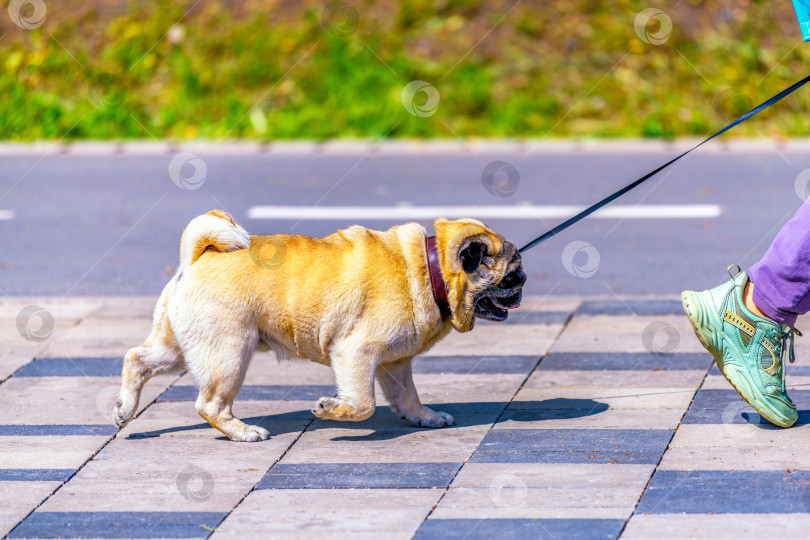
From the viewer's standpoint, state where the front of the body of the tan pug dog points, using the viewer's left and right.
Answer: facing to the right of the viewer
